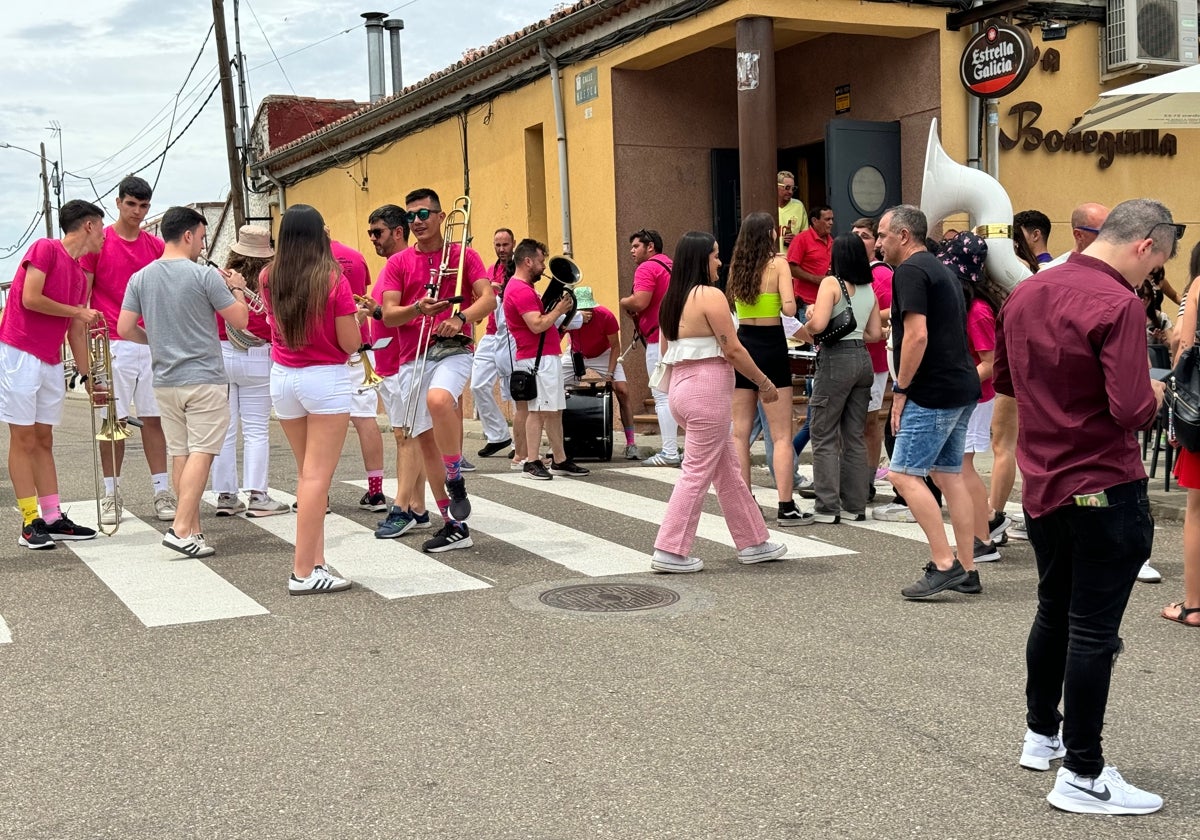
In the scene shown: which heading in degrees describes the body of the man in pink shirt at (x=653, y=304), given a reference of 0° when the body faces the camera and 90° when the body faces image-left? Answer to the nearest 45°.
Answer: approximately 90°

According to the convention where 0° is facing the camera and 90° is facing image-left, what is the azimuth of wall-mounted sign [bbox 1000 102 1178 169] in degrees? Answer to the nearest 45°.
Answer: approximately 0°

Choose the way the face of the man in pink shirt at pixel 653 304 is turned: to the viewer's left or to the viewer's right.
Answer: to the viewer's left

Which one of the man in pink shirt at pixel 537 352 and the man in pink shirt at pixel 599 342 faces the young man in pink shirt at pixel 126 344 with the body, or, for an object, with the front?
the man in pink shirt at pixel 599 342

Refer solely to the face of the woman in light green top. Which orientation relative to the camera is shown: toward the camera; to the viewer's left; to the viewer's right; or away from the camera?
away from the camera

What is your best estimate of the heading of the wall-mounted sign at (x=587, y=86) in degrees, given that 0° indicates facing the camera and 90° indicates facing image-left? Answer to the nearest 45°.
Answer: approximately 45°

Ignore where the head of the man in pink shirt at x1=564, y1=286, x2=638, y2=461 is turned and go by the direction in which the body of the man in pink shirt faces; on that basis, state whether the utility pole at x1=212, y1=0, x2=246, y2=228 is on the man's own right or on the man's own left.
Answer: on the man's own right

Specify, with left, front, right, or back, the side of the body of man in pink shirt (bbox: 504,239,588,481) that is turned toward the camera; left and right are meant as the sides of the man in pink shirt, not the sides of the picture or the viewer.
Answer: right

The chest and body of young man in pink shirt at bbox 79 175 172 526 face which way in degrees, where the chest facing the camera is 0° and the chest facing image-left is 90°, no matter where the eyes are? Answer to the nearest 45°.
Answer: approximately 0°

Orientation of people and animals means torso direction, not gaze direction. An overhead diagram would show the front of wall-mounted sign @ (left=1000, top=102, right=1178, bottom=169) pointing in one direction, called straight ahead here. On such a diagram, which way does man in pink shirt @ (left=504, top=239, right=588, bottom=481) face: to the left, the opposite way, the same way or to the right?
to the left

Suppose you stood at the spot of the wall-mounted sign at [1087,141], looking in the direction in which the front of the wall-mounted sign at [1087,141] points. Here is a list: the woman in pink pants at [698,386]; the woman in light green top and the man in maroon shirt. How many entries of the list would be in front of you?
3
